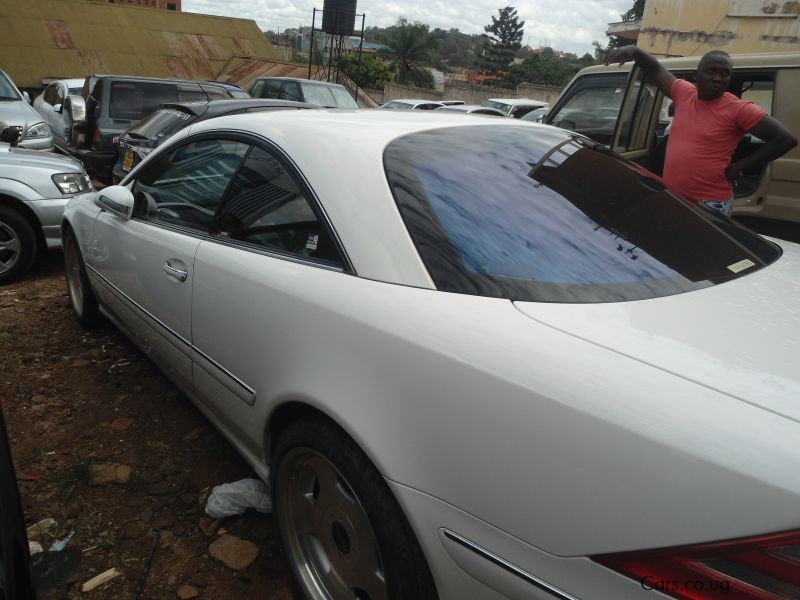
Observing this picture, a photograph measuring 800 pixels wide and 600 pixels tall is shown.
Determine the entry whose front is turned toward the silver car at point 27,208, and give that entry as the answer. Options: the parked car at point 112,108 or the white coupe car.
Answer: the white coupe car

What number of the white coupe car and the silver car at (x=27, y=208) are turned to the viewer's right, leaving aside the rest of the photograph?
1

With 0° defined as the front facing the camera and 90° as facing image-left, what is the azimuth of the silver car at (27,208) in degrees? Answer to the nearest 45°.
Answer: approximately 270°

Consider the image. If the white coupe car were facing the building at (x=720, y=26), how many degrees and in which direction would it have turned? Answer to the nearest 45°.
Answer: approximately 45° to its right

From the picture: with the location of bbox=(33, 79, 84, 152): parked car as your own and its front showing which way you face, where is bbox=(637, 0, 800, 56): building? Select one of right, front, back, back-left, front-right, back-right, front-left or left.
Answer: front-left

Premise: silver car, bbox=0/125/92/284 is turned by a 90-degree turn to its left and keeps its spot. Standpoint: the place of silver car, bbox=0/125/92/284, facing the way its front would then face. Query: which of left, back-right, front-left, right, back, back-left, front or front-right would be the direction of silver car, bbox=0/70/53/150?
front

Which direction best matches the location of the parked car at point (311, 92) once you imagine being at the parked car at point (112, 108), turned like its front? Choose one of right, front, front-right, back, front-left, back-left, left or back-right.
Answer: front

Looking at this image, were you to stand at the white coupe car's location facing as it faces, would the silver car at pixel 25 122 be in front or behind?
in front

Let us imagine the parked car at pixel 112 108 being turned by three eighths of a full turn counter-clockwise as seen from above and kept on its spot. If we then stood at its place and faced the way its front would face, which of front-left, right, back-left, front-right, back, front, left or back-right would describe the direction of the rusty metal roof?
right
